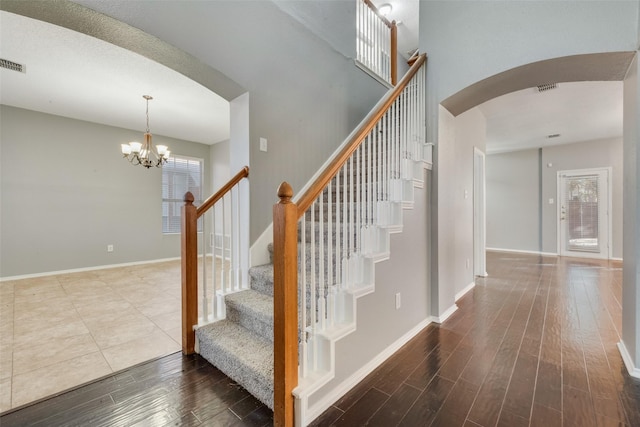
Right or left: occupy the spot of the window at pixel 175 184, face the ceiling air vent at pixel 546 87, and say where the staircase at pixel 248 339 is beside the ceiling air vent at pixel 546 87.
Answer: right

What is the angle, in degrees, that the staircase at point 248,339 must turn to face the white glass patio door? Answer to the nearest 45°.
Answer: approximately 135° to its left

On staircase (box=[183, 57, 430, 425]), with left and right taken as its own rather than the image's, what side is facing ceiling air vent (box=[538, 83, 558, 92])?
back

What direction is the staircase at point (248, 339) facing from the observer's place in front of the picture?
facing the viewer and to the left of the viewer

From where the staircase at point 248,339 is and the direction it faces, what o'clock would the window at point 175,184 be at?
The window is roughly at 4 o'clock from the staircase.

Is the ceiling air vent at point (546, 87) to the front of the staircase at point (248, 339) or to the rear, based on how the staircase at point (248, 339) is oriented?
to the rear

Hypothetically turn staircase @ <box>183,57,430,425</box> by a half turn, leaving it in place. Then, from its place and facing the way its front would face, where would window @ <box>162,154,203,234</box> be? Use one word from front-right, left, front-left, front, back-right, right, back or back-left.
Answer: left

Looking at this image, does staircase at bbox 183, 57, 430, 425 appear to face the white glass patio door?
no
